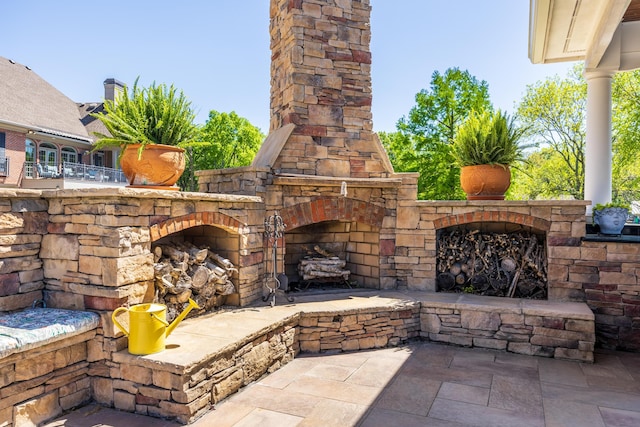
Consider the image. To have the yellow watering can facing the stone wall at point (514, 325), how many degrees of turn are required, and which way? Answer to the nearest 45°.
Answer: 0° — it already faces it

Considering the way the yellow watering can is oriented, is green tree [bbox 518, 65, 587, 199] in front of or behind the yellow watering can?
in front

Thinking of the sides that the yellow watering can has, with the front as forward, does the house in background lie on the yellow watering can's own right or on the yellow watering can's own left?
on the yellow watering can's own left

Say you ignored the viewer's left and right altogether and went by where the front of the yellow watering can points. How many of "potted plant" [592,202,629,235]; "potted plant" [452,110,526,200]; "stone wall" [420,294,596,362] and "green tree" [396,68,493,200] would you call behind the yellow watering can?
0

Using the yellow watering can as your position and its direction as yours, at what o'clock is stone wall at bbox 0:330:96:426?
The stone wall is roughly at 6 o'clock from the yellow watering can.

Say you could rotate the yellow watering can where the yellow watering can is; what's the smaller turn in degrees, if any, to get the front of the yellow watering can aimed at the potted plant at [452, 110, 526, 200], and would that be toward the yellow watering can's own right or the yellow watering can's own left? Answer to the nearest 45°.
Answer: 0° — it already faces it

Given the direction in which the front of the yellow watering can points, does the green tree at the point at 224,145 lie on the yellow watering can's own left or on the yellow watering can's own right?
on the yellow watering can's own left

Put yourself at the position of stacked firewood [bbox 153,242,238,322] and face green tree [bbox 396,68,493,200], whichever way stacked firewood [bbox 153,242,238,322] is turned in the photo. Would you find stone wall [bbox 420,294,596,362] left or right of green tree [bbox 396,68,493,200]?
right

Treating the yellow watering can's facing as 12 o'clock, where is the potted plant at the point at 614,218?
The potted plant is roughly at 12 o'clock from the yellow watering can.

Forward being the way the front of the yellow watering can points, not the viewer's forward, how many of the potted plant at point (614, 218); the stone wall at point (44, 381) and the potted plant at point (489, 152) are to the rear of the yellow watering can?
1

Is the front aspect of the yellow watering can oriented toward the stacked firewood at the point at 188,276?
no

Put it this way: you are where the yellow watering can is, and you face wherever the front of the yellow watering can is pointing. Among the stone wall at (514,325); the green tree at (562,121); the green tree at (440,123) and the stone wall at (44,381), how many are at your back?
1

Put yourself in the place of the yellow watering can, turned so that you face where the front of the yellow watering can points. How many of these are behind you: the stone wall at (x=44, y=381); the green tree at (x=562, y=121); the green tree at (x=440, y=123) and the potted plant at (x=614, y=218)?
1

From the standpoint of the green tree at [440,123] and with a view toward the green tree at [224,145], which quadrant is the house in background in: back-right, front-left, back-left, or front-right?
front-left

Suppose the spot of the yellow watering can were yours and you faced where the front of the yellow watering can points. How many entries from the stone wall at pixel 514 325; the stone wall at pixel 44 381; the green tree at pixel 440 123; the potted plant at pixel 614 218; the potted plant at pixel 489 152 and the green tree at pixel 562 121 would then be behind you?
1

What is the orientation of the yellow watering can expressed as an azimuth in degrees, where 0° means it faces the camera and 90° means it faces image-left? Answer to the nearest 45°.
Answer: approximately 270°
